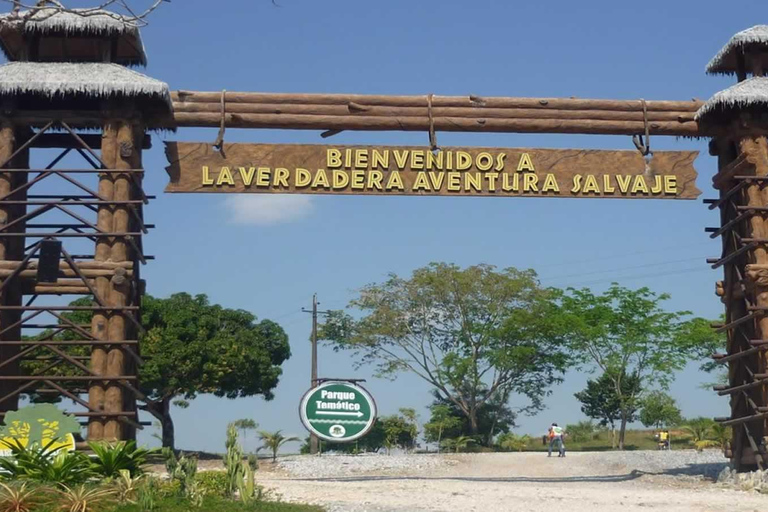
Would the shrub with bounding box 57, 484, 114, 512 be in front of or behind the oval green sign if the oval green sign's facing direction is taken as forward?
in front

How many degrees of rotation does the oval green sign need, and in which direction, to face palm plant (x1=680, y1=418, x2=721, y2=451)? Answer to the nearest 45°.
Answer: approximately 135° to its left

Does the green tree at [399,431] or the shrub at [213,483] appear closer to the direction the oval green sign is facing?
the shrub

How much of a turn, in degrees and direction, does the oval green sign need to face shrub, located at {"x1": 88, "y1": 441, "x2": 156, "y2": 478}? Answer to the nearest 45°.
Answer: approximately 45° to its right

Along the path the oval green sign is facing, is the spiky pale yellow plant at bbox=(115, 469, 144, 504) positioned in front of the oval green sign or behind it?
in front

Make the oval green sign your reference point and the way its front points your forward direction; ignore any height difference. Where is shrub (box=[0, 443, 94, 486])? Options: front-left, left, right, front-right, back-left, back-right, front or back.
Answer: front-right

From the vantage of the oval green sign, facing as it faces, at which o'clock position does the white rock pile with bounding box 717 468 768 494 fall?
The white rock pile is roughly at 11 o'clock from the oval green sign.

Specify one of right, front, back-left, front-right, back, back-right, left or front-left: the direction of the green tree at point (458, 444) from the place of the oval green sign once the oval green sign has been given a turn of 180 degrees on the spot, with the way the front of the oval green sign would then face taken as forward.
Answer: front

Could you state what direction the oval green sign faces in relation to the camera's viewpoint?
facing the viewer

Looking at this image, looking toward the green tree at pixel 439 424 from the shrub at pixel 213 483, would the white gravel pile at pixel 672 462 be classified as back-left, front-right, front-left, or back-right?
front-right
